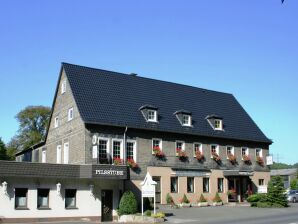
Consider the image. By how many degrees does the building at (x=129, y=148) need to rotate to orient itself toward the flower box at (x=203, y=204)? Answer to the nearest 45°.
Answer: approximately 45° to its left

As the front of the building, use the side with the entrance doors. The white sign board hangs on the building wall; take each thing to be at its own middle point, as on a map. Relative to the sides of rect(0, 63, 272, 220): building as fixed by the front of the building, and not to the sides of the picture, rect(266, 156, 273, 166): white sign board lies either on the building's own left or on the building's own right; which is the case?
on the building's own left

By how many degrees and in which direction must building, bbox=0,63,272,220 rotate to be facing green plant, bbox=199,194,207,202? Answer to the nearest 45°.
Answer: approximately 45° to its left

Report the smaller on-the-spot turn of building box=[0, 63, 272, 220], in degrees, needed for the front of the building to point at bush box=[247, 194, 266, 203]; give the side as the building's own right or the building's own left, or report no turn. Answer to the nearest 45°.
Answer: approximately 45° to the building's own left

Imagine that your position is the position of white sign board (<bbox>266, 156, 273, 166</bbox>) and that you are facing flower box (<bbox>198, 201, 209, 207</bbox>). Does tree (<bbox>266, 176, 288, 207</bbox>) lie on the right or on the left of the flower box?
left
